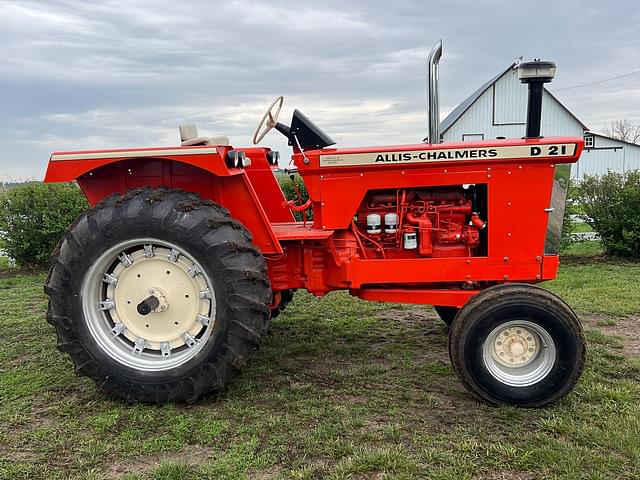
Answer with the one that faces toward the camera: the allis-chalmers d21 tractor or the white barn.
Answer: the white barn

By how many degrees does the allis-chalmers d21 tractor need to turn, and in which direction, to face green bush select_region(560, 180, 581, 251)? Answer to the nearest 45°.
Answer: approximately 45° to its left

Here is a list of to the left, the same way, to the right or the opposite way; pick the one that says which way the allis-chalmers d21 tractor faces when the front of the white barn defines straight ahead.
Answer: to the left

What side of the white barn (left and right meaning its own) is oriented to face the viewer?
front

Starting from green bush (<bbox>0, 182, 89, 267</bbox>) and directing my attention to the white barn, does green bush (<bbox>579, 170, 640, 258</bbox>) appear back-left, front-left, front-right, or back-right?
front-right

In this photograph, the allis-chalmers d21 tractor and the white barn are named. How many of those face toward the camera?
1

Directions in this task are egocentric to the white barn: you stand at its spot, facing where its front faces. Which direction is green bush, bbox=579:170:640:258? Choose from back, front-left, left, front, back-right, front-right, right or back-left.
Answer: front

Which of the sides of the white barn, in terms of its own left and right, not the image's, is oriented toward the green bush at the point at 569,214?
front

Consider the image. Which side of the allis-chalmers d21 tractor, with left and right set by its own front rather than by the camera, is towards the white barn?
left

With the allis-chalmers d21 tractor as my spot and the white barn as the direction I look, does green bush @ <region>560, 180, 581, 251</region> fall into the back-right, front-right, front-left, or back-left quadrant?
front-right

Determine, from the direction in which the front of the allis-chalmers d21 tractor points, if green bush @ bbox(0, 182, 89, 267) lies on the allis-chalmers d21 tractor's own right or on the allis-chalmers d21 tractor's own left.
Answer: on the allis-chalmers d21 tractor's own left

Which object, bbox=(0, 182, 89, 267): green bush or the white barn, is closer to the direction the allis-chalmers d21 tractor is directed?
the white barn

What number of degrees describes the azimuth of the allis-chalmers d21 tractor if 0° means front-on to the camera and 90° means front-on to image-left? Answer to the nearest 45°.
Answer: approximately 270°

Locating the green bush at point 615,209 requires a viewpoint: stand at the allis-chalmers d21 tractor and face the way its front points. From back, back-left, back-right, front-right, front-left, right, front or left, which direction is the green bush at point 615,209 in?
front-left

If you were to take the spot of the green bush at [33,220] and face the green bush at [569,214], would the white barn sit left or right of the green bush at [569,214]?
left
